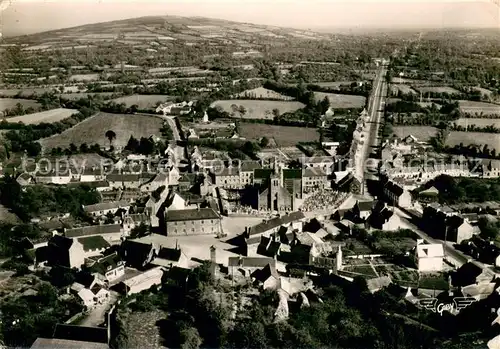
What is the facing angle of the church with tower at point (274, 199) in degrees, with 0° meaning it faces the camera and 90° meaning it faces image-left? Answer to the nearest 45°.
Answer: approximately 0°

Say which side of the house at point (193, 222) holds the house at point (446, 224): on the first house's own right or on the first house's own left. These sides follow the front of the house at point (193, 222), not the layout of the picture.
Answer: on the first house's own left

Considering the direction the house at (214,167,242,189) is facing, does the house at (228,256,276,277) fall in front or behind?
in front

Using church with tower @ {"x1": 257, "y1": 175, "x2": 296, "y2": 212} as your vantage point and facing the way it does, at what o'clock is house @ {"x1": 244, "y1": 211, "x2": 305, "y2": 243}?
house @ {"x1": 244, "y1": 211, "x2": 305, "y2": 243} is roughly at 12 o'clock from church with tower @ {"x1": 257, "y1": 175, "x2": 296, "y2": 212}.

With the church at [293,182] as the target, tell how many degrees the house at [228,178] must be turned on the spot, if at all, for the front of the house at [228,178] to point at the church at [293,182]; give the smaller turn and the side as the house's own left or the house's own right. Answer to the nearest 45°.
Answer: approximately 45° to the house's own left

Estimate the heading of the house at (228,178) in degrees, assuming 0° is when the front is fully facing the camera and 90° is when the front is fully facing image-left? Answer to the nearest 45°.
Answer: approximately 0°

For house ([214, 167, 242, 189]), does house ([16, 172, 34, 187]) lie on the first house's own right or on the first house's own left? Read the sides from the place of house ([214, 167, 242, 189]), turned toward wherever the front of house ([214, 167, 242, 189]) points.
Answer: on the first house's own right

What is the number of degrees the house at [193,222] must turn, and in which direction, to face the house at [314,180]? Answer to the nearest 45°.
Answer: approximately 135° to its left

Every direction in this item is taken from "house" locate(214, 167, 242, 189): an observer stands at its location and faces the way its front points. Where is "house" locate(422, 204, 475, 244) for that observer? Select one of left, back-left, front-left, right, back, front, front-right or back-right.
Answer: front-left

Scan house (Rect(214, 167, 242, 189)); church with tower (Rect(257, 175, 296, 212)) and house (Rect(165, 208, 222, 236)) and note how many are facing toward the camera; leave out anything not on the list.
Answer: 3
